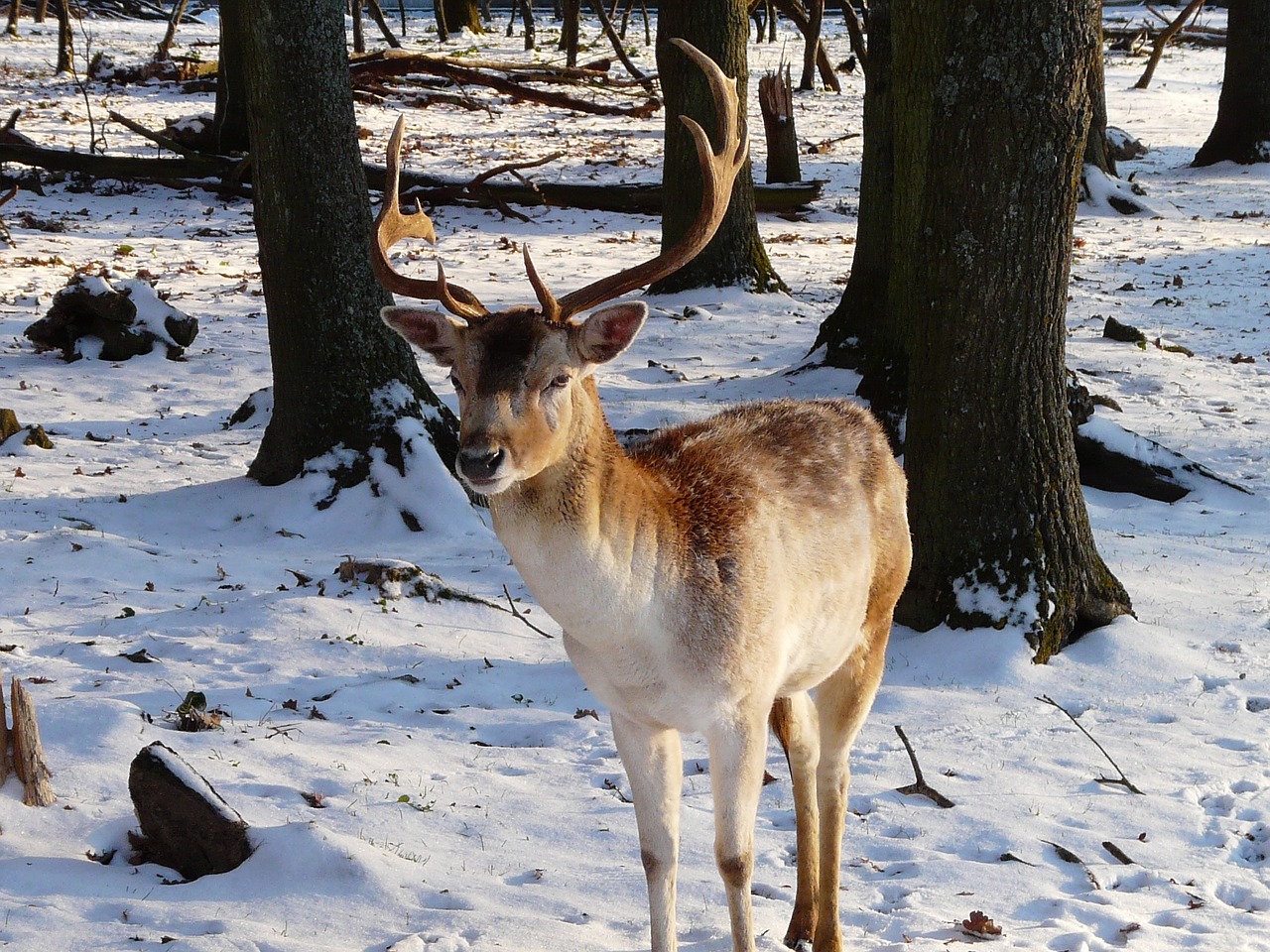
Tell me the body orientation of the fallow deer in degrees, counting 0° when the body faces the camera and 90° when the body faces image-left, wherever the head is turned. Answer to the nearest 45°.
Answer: approximately 45°

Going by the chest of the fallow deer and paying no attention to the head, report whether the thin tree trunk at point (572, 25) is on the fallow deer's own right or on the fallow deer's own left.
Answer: on the fallow deer's own right

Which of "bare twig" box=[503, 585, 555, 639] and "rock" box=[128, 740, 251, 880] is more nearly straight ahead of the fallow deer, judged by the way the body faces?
the rock

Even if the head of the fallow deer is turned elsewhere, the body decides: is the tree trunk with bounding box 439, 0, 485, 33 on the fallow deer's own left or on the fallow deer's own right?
on the fallow deer's own right

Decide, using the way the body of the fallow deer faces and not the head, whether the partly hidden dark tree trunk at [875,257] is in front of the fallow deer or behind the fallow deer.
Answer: behind

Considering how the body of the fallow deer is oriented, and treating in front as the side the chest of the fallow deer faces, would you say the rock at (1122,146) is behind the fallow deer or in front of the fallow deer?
behind

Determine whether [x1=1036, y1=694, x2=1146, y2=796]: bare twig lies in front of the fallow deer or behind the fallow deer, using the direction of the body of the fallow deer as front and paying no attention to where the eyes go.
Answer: behind

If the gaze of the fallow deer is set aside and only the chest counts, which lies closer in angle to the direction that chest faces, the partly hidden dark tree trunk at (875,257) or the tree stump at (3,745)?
the tree stump

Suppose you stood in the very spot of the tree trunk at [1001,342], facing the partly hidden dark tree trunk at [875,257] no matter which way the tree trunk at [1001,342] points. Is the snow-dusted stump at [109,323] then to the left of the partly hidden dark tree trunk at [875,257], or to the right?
left

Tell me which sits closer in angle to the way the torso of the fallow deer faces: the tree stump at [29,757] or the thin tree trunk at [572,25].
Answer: the tree stump

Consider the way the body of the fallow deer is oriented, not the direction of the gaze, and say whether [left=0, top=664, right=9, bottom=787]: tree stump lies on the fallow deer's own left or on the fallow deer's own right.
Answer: on the fallow deer's own right
